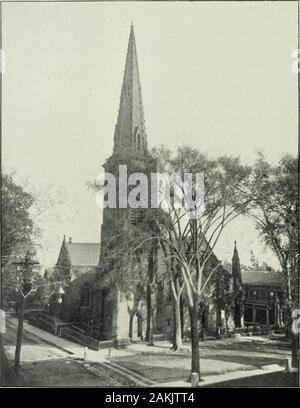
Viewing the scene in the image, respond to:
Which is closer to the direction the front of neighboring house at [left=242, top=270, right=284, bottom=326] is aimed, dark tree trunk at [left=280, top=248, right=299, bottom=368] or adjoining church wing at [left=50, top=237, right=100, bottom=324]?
the dark tree trunk

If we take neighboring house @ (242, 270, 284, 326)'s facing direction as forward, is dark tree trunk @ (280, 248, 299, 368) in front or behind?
in front

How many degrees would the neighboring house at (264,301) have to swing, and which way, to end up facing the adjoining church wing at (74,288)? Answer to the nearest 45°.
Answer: approximately 45° to its right

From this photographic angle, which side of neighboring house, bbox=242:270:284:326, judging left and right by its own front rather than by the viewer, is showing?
front
